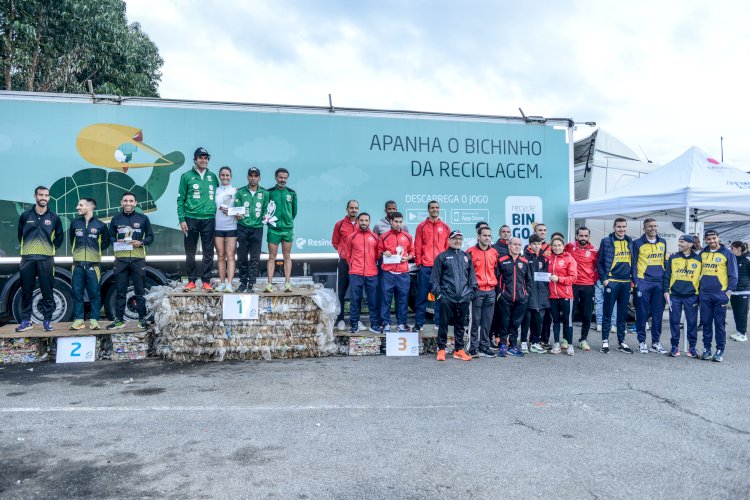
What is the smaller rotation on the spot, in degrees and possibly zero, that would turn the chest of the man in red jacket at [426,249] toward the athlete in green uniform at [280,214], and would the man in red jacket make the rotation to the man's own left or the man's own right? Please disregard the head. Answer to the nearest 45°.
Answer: approximately 90° to the man's own right

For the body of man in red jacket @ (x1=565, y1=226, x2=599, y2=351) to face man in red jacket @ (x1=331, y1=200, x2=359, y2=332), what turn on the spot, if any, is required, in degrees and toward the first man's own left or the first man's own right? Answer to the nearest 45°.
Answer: approximately 45° to the first man's own right

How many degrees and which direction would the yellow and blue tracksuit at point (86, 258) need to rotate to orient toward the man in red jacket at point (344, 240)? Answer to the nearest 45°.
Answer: approximately 90° to its left

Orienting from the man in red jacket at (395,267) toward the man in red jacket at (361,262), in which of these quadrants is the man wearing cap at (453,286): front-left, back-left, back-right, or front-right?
back-left

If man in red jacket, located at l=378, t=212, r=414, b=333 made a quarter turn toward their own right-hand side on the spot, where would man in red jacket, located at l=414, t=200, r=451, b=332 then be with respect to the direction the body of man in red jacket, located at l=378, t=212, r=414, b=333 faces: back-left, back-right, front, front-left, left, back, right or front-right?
back-right

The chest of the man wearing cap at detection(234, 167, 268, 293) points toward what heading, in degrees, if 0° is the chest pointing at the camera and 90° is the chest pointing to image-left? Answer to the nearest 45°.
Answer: approximately 0°

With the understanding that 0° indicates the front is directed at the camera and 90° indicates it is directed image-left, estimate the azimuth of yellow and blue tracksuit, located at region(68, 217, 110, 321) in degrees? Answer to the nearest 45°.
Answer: approximately 0°
